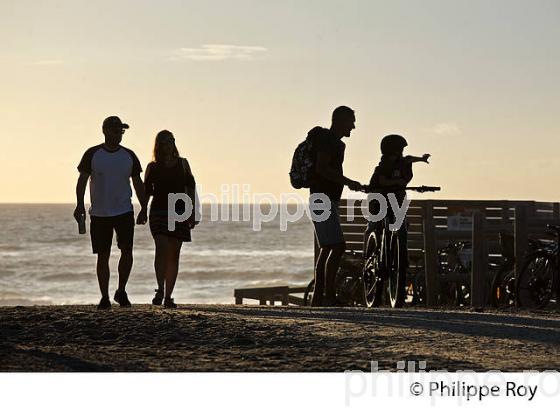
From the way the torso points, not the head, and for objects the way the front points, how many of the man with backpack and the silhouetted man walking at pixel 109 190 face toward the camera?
1

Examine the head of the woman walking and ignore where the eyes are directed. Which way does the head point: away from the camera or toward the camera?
toward the camera

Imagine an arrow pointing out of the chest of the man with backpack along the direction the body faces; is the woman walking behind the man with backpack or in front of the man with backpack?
behind

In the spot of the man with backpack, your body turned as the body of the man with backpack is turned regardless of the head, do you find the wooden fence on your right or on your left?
on your left

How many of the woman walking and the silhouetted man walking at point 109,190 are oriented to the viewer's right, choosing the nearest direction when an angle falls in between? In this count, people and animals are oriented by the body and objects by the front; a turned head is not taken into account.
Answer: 0

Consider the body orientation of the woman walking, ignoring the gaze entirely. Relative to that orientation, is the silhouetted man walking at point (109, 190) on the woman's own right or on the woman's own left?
on the woman's own right

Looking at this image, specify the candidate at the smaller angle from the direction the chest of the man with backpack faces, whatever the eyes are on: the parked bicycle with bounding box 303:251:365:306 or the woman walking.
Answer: the parked bicycle

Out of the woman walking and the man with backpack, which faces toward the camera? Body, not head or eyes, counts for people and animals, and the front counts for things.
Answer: the woman walking

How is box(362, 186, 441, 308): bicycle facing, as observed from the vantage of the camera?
facing the viewer and to the right of the viewer

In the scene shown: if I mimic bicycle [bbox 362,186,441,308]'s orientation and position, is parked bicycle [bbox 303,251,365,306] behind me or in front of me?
behind

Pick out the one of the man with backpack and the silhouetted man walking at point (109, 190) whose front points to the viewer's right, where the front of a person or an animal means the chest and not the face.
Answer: the man with backpack

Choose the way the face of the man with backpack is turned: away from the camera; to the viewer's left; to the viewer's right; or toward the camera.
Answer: to the viewer's right

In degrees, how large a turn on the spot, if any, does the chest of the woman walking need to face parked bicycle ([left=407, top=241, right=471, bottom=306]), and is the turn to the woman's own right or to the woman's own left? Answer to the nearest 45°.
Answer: approximately 135° to the woman's own left

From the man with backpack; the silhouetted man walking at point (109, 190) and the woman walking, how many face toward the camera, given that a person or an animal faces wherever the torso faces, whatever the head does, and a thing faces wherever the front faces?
2

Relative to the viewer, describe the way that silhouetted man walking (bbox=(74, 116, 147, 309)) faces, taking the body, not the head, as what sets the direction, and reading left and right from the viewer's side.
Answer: facing the viewer

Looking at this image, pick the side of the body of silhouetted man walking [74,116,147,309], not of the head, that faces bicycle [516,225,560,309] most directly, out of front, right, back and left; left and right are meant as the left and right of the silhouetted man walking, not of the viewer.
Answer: left

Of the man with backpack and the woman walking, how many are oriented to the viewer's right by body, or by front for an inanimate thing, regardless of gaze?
1
